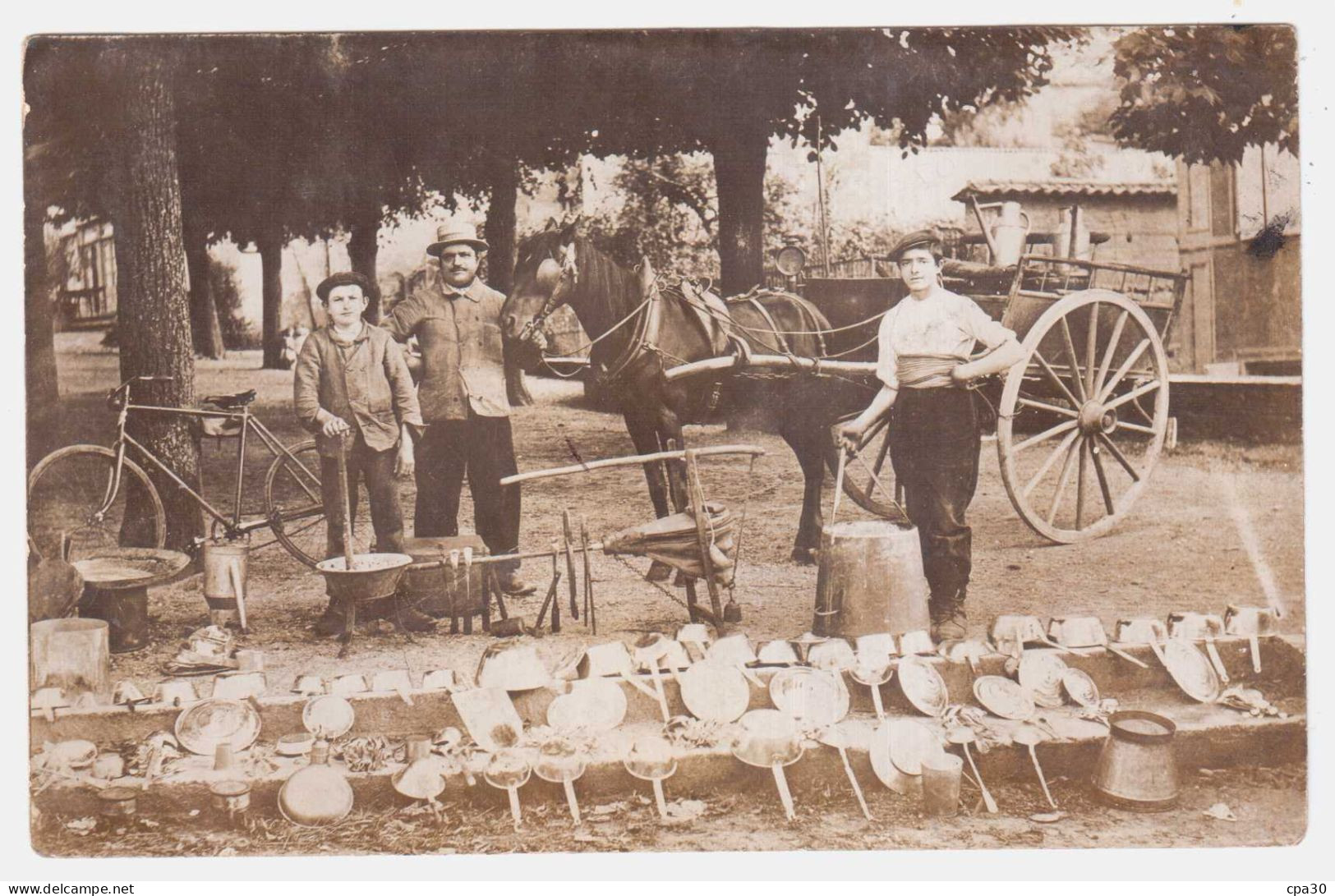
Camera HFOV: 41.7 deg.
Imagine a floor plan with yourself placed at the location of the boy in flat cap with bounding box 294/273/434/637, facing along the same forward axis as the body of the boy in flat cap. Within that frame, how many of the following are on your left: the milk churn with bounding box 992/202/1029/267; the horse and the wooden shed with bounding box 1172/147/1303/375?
3

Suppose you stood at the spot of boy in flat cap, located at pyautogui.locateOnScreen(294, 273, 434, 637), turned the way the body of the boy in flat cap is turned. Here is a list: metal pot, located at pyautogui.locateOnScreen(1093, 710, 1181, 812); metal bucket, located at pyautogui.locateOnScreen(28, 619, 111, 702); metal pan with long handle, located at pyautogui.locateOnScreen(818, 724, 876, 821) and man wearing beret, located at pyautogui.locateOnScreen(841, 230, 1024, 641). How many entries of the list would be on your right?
1

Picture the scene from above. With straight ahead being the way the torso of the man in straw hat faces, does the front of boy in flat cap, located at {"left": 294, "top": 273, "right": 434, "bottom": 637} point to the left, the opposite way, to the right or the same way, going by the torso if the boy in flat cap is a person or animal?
the same way

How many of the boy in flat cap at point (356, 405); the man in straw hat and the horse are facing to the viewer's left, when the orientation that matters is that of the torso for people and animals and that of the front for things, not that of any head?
1

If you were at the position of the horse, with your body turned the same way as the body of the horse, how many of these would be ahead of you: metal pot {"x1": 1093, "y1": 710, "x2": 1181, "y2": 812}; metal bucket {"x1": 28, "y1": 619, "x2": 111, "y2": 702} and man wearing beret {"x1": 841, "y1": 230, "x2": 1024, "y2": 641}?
1

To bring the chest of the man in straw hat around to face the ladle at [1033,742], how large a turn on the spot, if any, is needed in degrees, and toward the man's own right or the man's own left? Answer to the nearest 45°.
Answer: approximately 90° to the man's own left

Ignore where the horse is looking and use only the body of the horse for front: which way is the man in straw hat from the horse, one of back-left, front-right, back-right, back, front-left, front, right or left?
front

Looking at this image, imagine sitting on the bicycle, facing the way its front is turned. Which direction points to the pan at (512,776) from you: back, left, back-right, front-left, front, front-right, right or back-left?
back-left

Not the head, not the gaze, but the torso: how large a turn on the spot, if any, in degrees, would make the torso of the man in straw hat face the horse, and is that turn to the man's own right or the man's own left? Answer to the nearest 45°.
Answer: approximately 90° to the man's own left

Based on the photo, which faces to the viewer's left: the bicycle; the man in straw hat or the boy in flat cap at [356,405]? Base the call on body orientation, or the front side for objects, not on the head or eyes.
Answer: the bicycle

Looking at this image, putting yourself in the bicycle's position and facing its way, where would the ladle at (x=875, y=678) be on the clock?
The ladle is roughly at 7 o'clock from the bicycle.

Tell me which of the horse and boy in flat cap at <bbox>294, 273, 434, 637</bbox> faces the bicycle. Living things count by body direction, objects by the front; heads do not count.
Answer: the horse

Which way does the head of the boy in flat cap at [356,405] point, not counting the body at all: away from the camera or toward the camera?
toward the camera

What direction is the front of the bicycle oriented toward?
to the viewer's left

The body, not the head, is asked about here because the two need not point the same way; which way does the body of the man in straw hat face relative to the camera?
toward the camera

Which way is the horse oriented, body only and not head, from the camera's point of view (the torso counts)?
to the viewer's left

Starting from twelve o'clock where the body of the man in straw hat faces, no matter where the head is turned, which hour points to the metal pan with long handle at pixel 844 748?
The metal pan with long handle is roughly at 10 o'clock from the man in straw hat.

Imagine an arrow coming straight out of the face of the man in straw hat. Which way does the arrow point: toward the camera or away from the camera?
toward the camera
